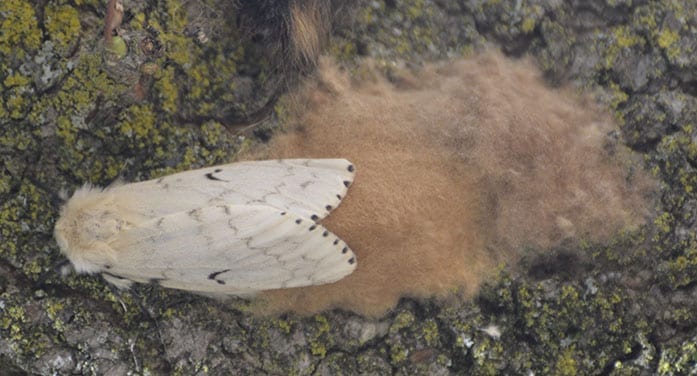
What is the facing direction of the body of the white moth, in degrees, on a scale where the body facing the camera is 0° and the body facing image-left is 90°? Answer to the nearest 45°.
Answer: approximately 90°
